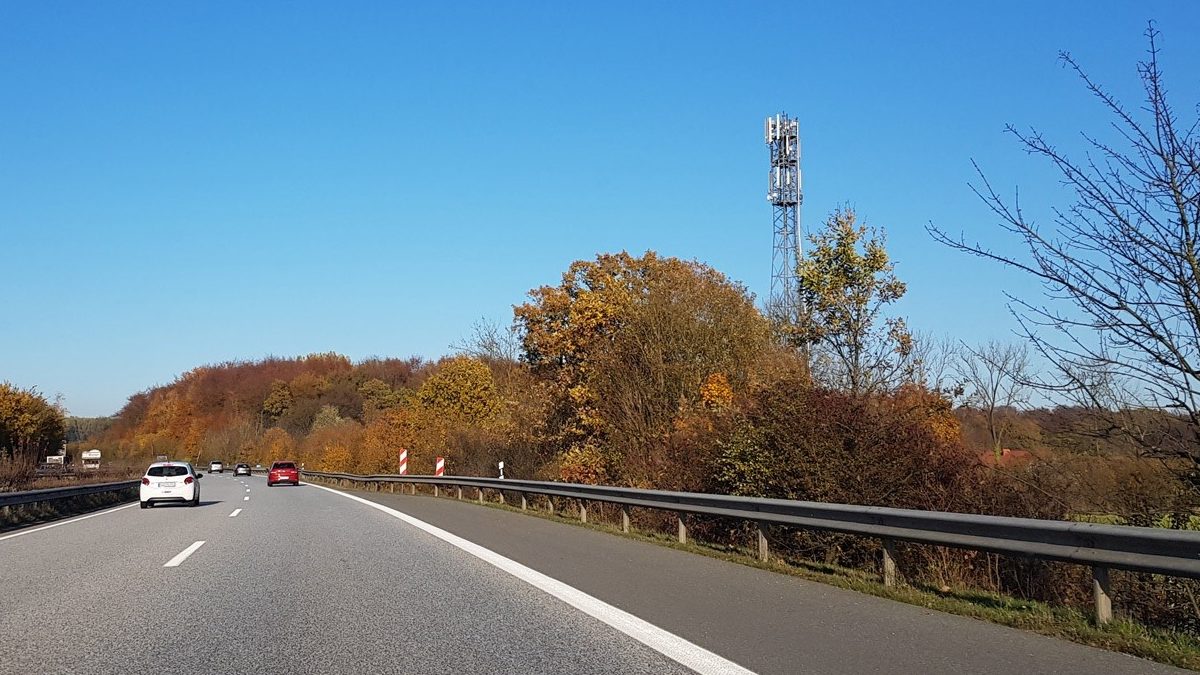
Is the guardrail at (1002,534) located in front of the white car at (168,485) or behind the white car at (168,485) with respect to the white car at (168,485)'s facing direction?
behind

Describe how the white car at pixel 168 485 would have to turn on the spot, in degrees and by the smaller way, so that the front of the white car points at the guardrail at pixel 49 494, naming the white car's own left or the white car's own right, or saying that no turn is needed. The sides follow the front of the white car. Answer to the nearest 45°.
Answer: approximately 135° to the white car's own left

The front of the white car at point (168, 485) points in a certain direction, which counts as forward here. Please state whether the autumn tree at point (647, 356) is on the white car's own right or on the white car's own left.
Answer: on the white car's own right

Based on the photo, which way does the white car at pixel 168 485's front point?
away from the camera
